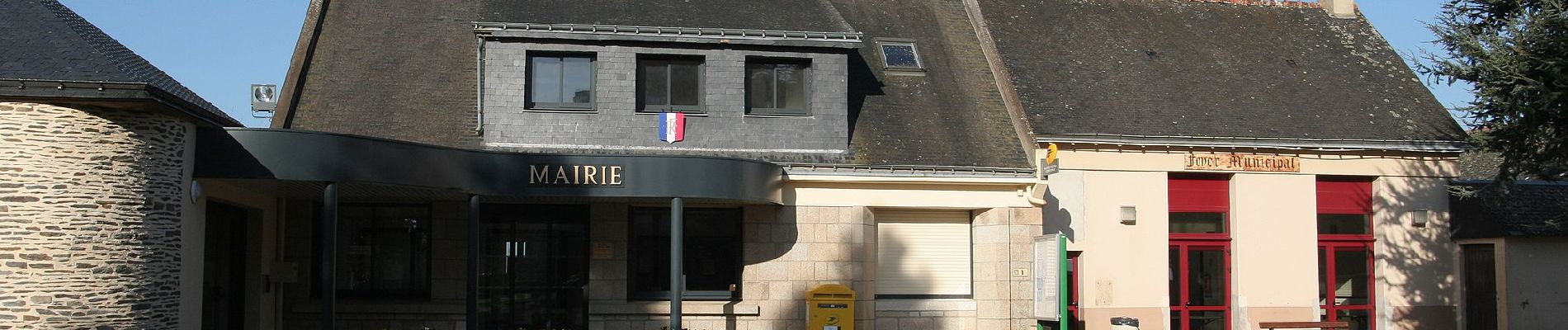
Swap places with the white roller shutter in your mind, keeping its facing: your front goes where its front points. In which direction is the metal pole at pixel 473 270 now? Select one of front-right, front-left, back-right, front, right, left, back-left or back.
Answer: front-right

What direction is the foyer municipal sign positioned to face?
toward the camera

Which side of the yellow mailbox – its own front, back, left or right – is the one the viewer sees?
front

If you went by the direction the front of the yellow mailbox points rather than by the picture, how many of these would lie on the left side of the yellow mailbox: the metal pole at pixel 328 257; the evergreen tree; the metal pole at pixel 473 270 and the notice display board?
2

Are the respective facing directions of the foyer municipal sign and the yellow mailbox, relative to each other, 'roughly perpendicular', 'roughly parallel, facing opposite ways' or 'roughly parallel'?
roughly parallel

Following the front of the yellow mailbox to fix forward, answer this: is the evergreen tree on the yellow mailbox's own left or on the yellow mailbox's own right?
on the yellow mailbox's own left

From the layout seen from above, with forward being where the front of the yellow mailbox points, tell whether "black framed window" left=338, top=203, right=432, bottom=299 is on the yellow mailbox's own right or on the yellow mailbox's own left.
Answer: on the yellow mailbox's own right

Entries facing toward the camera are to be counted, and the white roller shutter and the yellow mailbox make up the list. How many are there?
2

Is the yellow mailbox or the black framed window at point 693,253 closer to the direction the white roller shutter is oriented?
the yellow mailbox

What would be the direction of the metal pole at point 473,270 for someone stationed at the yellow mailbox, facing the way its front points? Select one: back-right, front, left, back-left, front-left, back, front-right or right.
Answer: front-right

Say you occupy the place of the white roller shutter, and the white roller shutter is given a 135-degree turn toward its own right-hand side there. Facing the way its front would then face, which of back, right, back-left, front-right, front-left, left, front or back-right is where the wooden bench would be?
back-right

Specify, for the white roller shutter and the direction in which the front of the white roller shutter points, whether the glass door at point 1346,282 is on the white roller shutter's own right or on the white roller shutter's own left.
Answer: on the white roller shutter's own left

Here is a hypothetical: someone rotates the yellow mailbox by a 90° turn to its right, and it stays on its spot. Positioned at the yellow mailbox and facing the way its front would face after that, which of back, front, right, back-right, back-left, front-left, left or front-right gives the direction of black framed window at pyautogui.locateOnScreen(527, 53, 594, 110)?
front

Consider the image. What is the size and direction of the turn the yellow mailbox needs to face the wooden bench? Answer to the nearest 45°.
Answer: approximately 90° to its left

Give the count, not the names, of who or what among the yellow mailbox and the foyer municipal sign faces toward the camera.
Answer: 2

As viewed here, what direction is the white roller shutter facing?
toward the camera
